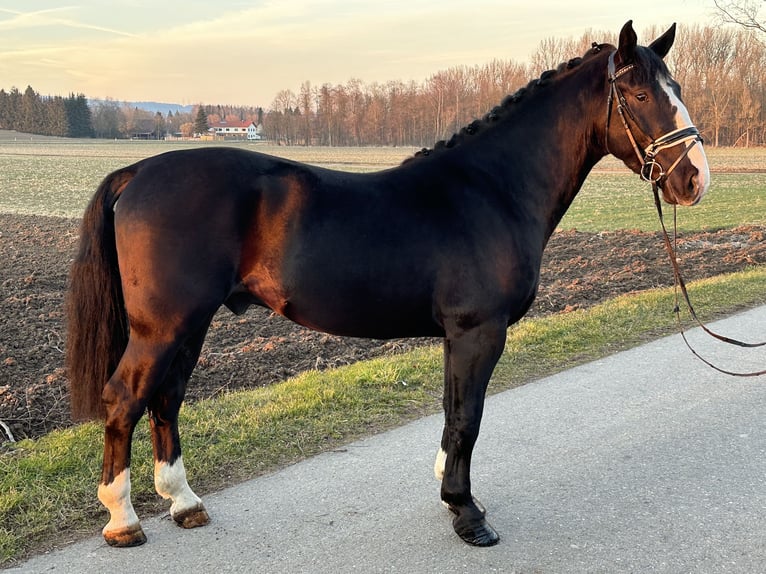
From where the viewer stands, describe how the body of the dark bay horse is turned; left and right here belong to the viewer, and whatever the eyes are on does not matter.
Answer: facing to the right of the viewer
